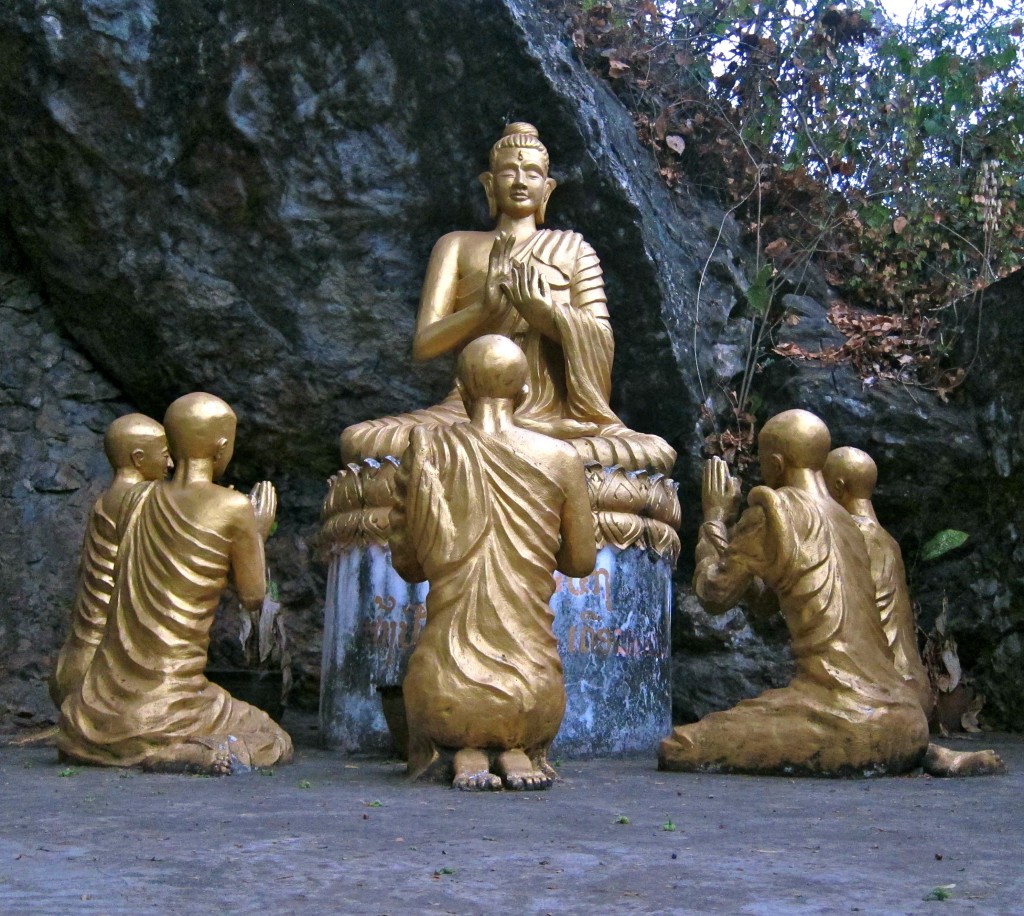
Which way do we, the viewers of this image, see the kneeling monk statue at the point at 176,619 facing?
facing away from the viewer and to the right of the viewer

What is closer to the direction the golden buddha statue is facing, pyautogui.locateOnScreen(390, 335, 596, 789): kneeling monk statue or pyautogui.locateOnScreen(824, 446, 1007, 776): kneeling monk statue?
the pyautogui.locateOnScreen(390, 335, 596, 789): kneeling monk statue

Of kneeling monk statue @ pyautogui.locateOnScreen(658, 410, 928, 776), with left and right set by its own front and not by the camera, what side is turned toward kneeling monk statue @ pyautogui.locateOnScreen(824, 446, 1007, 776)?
right

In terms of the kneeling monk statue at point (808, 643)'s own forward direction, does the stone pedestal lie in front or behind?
in front

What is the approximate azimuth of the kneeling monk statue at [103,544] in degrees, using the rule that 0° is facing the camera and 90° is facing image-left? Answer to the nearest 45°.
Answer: approximately 270°

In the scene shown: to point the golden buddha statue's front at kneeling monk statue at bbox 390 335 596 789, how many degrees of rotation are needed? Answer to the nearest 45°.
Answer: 0° — it already faces it

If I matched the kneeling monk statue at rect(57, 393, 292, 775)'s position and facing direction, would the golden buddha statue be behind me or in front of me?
in front

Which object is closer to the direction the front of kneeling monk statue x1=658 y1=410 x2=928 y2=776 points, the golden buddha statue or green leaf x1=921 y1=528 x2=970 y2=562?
the golden buddha statue

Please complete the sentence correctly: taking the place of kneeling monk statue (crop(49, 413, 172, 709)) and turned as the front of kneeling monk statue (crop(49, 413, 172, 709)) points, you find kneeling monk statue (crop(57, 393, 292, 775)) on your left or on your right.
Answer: on your right

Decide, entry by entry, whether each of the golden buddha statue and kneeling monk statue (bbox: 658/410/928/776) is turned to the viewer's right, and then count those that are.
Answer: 0

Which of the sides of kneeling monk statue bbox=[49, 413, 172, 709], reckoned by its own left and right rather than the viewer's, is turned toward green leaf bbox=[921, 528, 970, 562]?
front

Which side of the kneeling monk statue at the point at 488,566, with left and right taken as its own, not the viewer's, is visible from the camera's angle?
back

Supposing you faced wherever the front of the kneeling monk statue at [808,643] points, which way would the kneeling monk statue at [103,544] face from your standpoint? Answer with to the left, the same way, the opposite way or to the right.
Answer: to the right

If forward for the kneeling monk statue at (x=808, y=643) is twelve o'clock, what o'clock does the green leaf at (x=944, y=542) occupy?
The green leaf is roughly at 2 o'clock from the kneeling monk statue.

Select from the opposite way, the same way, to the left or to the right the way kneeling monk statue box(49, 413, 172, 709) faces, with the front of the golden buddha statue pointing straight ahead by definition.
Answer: to the left

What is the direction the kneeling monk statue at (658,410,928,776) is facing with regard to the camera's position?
facing away from the viewer and to the left of the viewer

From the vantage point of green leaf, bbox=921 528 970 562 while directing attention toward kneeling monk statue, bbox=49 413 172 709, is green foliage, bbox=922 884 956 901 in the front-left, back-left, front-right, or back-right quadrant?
front-left

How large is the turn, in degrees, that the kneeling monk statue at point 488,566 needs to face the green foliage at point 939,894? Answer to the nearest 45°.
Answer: approximately 135° to its right

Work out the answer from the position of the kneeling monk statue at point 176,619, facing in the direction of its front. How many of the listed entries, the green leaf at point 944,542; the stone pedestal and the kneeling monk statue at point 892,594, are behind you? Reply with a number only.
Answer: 0

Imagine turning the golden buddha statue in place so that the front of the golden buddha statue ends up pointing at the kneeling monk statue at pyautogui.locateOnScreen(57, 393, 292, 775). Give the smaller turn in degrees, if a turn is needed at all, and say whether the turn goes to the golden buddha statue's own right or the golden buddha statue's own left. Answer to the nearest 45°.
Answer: approximately 45° to the golden buddha statue's own right
